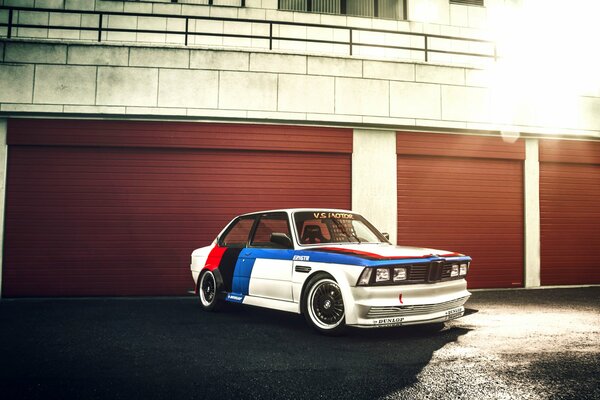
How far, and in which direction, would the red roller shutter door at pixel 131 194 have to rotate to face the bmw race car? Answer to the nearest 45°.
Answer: approximately 45° to its left

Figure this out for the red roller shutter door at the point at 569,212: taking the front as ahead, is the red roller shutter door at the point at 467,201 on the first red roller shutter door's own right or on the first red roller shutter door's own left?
on the first red roller shutter door's own right

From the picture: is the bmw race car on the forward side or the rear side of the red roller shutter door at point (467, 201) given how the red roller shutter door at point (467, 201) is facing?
on the forward side

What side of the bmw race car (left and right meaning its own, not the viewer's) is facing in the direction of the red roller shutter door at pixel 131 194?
back

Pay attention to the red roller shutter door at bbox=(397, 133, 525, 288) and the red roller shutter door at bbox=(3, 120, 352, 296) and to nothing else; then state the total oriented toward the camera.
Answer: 2

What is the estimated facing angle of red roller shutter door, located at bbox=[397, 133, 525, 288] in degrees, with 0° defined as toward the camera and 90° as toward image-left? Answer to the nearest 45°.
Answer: approximately 0°

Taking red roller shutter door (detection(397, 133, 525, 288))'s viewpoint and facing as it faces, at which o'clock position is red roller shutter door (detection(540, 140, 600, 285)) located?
red roller shutter door (detection(540, 140, 600, 285)) is roughly at 8 o'clock from red roller shutter door (detection(397, 133, 525, 288)).

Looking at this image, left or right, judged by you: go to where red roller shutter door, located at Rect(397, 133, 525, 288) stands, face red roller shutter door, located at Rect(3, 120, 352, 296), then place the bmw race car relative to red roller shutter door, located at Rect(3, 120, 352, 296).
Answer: left

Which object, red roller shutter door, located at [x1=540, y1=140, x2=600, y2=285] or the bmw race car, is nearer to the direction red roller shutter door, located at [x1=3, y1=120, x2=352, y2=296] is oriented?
the bmw race car

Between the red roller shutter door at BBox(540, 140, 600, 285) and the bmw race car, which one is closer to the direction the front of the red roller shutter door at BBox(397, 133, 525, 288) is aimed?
the bmw race car

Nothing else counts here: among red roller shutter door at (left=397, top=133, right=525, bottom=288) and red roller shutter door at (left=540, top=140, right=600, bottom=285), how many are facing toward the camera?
2

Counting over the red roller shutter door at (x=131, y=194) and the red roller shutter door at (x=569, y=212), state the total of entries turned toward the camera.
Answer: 2

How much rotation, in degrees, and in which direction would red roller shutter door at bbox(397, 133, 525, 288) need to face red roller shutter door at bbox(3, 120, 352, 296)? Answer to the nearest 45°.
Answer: approximately 45° to its right
